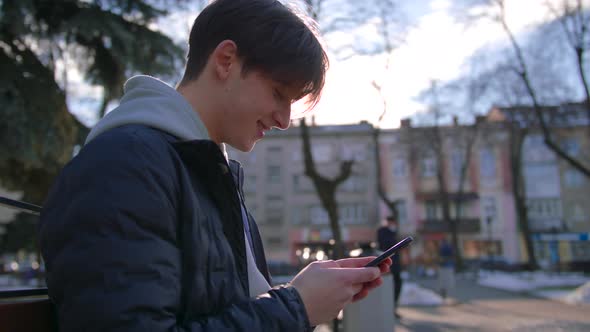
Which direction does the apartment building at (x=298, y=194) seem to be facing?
toward the camera

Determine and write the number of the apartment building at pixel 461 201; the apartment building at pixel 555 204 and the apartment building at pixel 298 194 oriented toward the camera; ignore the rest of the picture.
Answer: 3

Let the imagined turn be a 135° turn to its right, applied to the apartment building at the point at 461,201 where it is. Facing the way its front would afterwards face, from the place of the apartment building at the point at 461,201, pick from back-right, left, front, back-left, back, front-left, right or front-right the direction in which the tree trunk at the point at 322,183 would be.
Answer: back-left

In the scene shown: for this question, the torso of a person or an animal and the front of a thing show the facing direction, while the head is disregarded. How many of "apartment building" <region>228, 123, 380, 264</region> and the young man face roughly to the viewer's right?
1

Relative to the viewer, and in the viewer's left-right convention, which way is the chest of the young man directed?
facing to the right of the viewer

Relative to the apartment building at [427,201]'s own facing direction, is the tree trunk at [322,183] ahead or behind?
ahead

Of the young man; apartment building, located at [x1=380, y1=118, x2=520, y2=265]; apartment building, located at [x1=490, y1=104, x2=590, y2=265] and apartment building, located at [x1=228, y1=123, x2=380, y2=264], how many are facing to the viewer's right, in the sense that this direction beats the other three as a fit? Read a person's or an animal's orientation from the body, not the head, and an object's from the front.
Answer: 1

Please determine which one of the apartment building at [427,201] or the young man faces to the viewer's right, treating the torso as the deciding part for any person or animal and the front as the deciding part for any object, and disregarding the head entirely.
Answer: the young man

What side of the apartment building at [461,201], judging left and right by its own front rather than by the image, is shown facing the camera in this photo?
front

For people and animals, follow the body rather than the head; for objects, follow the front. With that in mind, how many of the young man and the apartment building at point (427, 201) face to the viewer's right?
1

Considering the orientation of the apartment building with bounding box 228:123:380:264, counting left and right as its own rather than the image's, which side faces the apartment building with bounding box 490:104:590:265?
left

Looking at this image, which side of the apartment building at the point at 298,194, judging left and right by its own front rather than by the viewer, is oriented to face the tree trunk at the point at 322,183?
front

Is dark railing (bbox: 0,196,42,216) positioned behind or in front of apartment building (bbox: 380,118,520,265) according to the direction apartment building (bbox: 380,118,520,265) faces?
in front

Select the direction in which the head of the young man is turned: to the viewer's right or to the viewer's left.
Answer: to the viewer's right

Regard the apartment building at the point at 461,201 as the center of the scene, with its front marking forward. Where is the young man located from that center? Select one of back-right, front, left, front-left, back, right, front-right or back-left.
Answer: front

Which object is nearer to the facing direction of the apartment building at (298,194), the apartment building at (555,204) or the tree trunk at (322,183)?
the tree trunk

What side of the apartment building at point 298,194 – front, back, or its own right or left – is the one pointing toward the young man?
front

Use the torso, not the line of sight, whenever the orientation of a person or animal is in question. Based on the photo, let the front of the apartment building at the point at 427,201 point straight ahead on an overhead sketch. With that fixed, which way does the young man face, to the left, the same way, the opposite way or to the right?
to the left

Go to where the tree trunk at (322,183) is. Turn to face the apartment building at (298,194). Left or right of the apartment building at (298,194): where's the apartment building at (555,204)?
right
